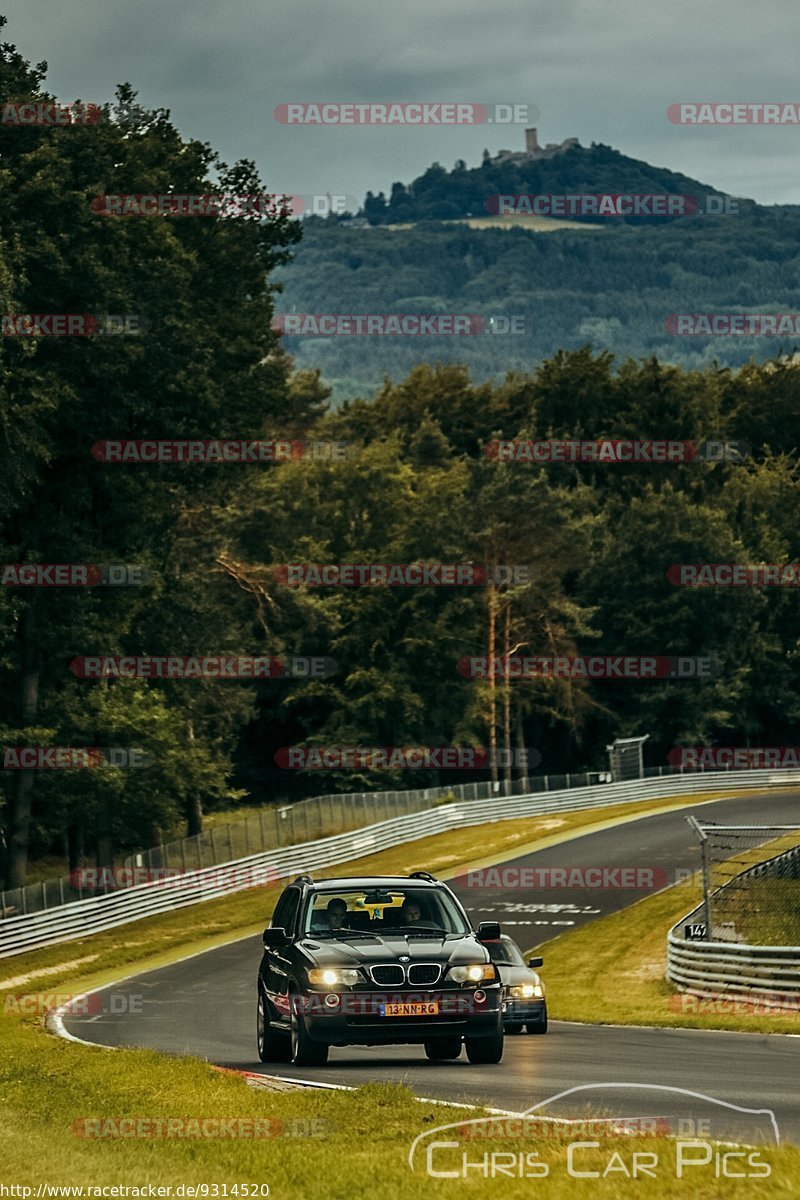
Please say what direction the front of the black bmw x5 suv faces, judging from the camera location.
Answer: facing the viewer

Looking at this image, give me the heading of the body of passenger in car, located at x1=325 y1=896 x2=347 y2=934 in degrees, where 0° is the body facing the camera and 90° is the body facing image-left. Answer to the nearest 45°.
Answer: approximately 0°

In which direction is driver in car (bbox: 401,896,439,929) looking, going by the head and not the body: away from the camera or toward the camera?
toward the camera

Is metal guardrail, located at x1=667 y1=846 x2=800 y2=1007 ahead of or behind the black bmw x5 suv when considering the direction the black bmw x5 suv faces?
behind

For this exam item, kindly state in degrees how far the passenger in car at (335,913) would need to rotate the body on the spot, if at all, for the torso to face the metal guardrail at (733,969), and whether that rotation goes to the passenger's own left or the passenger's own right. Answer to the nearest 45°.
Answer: approximately 135° to the passenger's own left

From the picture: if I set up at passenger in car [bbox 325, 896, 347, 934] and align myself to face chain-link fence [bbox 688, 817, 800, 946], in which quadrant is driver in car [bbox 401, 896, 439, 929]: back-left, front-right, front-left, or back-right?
front-right

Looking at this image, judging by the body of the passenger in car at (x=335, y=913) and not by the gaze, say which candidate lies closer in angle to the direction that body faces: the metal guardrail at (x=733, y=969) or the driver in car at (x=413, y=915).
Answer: the driver in car

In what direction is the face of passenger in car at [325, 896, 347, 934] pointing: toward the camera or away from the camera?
toward the camera

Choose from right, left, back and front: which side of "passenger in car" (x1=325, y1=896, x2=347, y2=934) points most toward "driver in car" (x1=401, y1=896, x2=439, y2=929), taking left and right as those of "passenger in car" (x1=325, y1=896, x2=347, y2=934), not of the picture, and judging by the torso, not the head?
left
